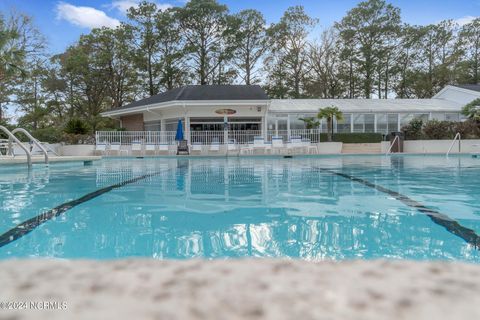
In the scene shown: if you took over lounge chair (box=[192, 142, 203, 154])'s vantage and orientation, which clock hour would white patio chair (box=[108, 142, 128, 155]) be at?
The white patio chair is roughly at 3 o'clock from the lounge chair.

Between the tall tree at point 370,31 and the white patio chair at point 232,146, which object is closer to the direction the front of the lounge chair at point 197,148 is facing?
the white patio chair

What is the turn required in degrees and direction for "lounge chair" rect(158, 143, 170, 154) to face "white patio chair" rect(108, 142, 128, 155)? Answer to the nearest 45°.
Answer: approximately 90° to its right

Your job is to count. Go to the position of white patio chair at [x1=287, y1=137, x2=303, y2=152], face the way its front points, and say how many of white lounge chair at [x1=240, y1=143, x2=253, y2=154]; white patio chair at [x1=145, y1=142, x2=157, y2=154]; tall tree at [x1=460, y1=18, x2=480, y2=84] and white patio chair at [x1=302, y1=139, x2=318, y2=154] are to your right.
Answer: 2

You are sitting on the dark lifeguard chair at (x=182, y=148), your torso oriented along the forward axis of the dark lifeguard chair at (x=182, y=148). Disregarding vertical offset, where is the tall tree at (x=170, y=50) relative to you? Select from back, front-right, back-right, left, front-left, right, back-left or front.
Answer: back

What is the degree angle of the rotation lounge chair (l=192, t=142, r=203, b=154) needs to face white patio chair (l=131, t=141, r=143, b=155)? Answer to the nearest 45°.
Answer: approximately 90° to its right

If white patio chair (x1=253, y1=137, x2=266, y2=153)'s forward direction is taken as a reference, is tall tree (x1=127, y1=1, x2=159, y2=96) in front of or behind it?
behind
